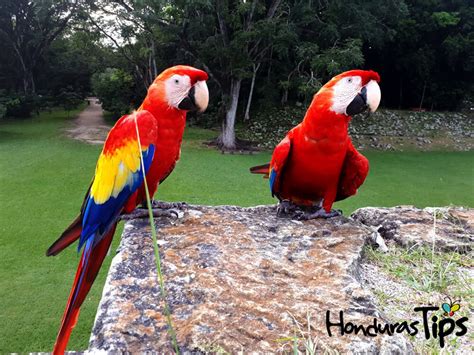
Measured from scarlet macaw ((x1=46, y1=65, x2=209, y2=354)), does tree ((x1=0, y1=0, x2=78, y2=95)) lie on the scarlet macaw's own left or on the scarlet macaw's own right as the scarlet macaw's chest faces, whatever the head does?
on the scarlet macaw's own left

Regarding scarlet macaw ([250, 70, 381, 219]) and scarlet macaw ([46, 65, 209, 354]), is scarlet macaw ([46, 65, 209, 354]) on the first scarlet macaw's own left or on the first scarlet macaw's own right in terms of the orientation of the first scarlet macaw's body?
on the first scarlet macaw's own right

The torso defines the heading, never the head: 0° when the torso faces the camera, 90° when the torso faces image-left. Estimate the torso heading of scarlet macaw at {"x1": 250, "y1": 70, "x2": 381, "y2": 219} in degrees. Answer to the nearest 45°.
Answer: approximately 315°

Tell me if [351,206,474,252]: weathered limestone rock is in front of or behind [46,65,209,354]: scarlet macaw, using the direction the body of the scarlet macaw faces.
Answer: in front

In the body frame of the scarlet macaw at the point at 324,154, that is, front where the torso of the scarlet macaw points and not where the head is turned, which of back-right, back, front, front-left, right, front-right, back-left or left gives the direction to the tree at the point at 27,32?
back
